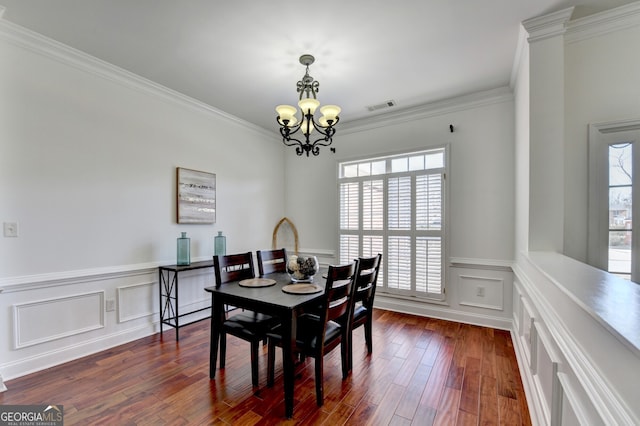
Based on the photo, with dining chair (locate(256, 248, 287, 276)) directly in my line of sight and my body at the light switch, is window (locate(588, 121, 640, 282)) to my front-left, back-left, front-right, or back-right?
front-right

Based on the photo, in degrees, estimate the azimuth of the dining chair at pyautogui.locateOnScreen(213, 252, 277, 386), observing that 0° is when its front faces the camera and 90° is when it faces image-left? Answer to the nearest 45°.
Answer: approximately 315°

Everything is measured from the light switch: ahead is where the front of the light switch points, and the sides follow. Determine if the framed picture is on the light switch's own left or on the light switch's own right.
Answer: on the light switch's own left

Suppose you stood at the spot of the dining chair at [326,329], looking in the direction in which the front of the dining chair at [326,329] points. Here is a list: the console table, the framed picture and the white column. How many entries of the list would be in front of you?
2

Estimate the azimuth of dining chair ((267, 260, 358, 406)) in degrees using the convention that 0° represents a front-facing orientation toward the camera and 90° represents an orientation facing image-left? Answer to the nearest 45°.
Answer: approximately 135°

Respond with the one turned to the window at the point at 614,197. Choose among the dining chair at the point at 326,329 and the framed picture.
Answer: the framed picture

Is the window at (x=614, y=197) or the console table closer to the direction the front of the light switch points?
the window

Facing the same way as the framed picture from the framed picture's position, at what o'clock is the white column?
The white column is roughly at 12 o'clock from the framed picture.

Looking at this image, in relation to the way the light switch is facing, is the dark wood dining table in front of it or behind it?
in front

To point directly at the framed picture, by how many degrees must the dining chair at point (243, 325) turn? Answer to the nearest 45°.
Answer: approximately 135° to its left

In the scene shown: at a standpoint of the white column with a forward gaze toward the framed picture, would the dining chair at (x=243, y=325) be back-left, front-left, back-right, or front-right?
front-left

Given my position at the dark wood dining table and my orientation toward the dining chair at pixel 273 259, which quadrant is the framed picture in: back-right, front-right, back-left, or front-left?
front-left

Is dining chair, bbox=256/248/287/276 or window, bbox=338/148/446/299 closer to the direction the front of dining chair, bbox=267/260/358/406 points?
the dining chair

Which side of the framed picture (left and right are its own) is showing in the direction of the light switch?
right

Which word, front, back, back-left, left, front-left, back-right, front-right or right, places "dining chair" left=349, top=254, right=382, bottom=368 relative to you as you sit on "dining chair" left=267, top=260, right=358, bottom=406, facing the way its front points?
right

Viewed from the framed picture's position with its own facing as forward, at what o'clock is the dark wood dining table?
The dark wood dining table is roughly at 1 o'clock from the framed picture.

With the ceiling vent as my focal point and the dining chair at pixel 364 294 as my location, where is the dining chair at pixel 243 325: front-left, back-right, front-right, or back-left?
back-left
